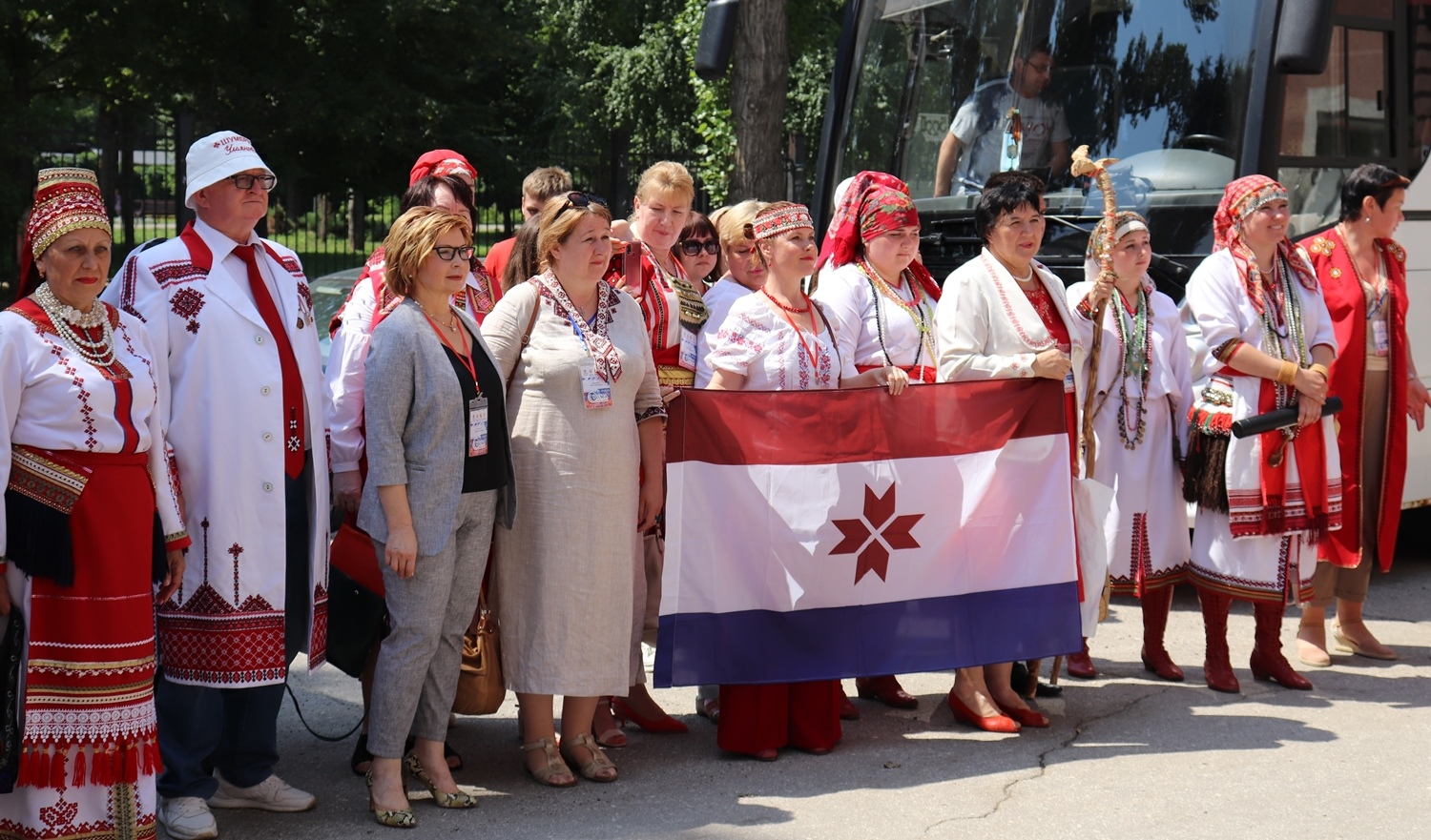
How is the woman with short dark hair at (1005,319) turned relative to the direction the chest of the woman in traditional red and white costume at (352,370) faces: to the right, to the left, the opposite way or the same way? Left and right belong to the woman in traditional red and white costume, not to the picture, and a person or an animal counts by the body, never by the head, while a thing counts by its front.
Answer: the same way

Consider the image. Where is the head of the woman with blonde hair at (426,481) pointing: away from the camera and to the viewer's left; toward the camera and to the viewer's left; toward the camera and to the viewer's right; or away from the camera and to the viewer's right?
toward the camera and to the viewer's right

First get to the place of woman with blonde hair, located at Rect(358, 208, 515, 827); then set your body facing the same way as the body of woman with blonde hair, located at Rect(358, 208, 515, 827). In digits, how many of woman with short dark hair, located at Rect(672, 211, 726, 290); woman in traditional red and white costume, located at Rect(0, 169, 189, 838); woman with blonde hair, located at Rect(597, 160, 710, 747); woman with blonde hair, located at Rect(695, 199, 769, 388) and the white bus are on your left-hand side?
4

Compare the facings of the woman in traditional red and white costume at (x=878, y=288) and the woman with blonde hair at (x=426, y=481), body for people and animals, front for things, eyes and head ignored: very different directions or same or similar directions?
same or similar directions

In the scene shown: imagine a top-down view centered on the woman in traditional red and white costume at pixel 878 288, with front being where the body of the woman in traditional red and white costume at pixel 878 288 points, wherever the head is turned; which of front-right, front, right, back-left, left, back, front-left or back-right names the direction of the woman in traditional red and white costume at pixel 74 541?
right

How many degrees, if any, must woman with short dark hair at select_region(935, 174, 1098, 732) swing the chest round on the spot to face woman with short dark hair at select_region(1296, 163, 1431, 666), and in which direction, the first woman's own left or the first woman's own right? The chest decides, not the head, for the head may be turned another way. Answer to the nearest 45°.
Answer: approximately 90° to the first woman's own left

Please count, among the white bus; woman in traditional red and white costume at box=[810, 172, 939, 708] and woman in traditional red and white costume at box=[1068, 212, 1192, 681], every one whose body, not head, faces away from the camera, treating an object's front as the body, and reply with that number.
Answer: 0

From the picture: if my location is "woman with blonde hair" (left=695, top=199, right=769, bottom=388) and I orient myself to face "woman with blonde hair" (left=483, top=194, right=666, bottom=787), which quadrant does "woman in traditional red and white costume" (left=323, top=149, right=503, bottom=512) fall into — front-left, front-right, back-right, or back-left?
front-right

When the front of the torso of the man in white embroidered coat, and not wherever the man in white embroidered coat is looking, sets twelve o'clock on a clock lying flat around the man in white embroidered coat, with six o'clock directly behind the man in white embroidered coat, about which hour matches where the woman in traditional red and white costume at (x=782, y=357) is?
The woman in traditional red and white costume is roughly at 10 o'clock from the man in white embroidered coat.

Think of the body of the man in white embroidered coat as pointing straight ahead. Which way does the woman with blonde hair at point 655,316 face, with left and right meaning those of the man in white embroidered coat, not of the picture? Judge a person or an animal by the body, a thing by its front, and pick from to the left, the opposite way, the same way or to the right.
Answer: the same way

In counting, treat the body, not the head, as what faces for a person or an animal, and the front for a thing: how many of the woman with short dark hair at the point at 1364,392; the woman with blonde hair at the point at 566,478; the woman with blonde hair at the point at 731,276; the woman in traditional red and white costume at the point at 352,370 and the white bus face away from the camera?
0

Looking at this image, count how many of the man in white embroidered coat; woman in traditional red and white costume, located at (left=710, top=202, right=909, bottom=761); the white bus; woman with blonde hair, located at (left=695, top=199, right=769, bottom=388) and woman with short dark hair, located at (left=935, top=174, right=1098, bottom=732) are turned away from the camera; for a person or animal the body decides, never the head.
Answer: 0

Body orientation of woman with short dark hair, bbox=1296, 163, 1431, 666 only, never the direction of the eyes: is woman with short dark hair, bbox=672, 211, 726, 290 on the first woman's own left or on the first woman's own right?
on the first woman's own right

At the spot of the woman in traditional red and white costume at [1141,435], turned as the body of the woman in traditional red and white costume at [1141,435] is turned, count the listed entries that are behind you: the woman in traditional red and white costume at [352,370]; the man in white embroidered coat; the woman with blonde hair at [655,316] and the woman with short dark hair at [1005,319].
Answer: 0

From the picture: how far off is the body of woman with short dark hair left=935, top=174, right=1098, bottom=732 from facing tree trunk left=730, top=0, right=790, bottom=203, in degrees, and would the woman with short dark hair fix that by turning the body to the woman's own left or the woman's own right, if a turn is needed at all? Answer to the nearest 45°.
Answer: approximately 135° to the woman's own left

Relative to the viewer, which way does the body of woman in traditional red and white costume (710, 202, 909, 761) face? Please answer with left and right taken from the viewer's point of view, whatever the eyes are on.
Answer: facing the viewer and to the right of the viewer

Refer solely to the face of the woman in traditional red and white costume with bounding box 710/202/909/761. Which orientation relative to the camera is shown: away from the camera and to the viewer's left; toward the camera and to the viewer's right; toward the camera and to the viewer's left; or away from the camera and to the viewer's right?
toward the camera and to the viewer's right

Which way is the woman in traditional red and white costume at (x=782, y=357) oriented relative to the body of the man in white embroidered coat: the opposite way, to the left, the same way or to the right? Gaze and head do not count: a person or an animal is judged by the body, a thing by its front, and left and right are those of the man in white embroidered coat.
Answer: the same way

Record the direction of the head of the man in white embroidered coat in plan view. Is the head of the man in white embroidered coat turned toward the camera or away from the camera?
toward the camera

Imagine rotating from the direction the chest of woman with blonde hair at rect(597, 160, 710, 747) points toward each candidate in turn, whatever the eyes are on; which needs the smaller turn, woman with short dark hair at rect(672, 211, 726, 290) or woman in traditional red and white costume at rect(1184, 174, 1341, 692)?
the woman in traditional red and white costume

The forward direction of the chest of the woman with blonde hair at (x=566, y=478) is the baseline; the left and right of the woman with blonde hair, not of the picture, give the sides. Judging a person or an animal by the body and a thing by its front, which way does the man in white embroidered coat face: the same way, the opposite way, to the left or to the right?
the same way
